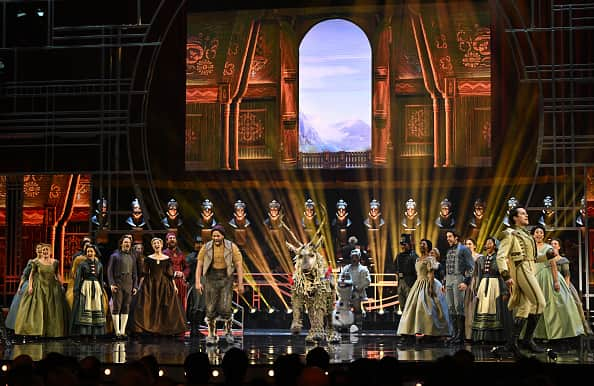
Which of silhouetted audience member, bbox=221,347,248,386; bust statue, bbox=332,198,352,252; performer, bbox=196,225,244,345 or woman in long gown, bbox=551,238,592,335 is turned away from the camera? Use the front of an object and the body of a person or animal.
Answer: the silhouetted audience member

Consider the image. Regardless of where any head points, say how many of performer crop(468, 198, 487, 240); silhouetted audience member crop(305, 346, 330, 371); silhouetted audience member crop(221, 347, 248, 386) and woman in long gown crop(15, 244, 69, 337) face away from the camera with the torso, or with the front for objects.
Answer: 2

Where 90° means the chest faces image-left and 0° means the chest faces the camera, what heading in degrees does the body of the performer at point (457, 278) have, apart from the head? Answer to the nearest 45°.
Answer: approximately 45°

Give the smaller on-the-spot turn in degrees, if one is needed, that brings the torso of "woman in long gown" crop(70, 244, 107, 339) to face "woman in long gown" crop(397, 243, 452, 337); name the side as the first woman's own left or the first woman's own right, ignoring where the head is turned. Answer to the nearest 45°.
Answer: approximately 90° to the first woman's own left

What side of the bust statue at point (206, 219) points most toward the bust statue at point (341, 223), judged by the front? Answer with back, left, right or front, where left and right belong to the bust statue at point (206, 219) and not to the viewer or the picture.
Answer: left

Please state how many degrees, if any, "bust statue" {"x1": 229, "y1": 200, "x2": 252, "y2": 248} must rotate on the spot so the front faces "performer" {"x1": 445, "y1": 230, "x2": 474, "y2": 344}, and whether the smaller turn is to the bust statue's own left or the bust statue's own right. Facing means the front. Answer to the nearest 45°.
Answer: approximately 45° to the bust statue's own left

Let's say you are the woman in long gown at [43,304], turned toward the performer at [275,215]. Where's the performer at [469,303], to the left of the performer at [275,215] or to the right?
right

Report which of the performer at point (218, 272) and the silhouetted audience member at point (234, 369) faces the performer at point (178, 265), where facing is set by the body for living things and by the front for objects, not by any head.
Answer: the silhouetted audience member
